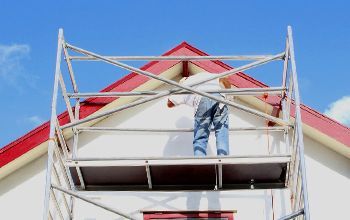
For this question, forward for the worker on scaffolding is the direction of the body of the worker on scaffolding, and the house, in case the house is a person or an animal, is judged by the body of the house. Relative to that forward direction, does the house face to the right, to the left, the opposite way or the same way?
the opposite way

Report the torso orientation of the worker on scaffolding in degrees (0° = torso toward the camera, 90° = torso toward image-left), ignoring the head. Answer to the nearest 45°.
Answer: approximately 180°
